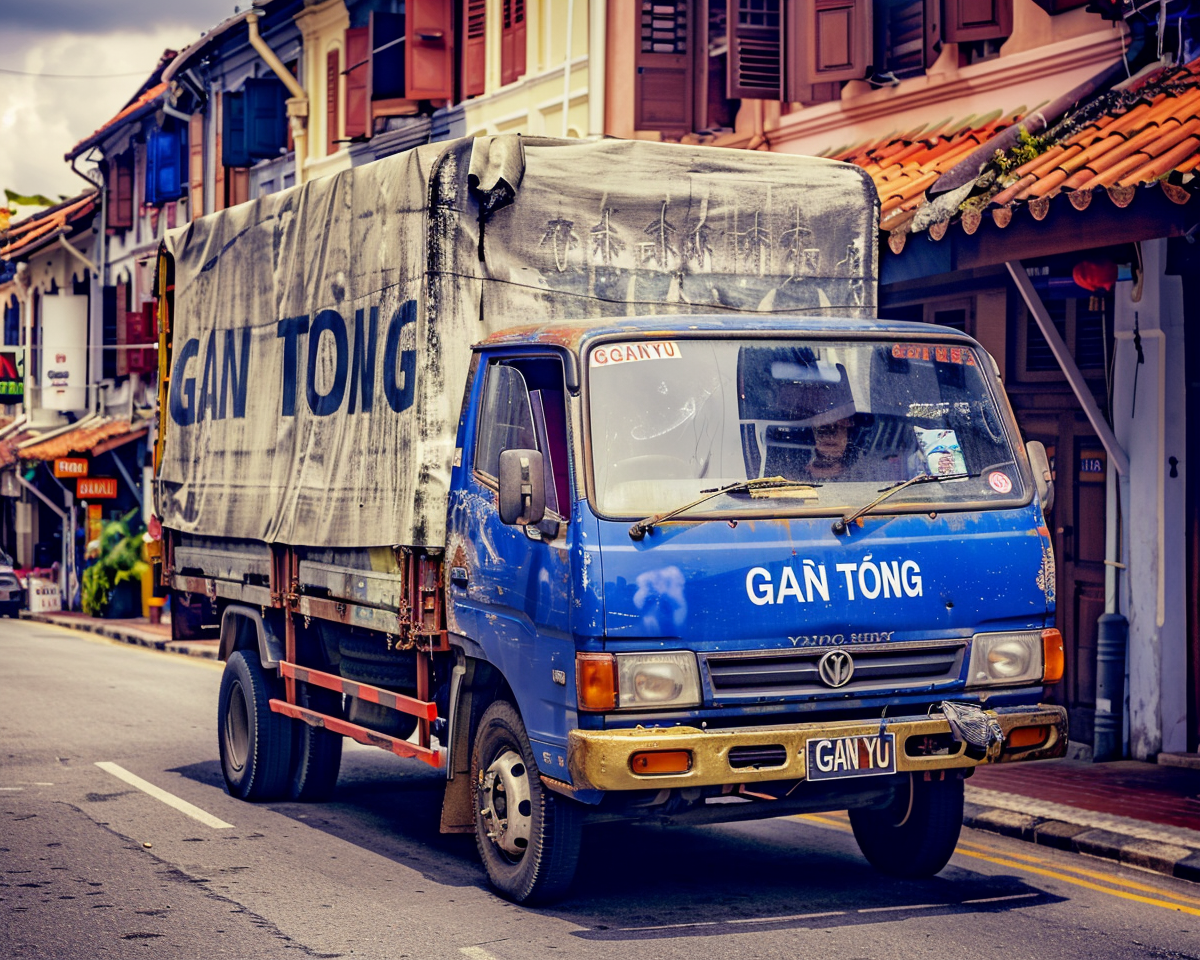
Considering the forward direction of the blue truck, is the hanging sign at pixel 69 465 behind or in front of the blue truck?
behind

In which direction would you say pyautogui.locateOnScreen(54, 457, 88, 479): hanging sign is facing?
toward the camera

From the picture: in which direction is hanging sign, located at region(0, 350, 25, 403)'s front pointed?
toward the camera

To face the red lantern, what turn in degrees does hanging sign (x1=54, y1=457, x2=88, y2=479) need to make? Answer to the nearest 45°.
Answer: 0° — it already faces it

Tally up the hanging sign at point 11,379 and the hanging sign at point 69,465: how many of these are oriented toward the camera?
2

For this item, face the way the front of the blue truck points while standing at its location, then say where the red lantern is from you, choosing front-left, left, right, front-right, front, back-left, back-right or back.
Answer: left

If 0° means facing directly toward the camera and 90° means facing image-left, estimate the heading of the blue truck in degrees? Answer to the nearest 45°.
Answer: approximately 315°

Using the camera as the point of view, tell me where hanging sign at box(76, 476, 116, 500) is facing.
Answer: facing the viewer

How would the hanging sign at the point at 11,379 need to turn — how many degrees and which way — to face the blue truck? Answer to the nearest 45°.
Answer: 0° — it already faces it

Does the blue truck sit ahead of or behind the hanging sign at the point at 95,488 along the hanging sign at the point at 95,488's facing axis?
ahead

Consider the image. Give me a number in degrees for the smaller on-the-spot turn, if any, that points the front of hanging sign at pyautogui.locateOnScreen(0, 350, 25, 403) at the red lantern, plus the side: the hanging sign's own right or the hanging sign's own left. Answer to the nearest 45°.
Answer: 0° — it already faces it

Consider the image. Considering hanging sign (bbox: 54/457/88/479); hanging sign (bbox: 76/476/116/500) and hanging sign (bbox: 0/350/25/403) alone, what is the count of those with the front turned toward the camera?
3
